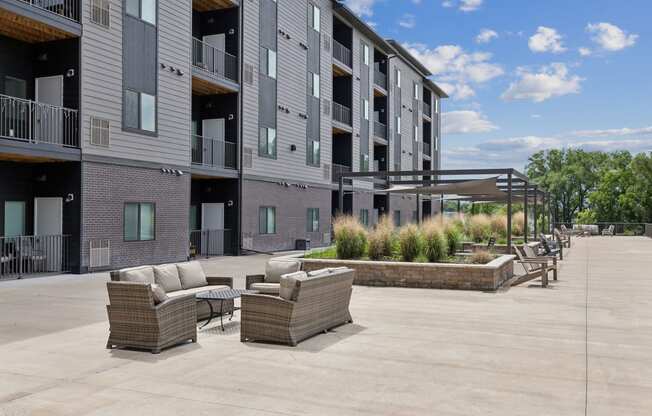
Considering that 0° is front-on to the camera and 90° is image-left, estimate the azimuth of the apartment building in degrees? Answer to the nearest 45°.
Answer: approximately 315°

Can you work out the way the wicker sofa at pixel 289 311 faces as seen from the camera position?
facing away from the viewer and to the left of the viewer

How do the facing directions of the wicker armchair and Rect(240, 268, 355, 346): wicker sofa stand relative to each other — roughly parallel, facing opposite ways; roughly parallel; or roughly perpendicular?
roughly perpendicular

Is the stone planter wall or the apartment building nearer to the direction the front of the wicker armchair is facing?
the stone planter wall

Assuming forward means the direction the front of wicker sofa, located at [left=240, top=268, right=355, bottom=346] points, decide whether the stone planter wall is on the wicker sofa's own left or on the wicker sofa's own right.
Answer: on the wicker sofa's own right

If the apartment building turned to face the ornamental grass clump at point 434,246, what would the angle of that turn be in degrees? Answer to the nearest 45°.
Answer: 0° — it already faces it

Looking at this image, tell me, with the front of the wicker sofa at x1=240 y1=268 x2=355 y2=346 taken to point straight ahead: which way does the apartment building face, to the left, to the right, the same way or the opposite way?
the opposite way
